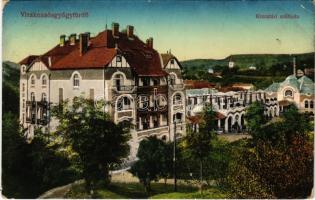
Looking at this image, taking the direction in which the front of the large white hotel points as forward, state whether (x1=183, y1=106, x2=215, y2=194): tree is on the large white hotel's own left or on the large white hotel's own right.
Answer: on the large white hotel's own left

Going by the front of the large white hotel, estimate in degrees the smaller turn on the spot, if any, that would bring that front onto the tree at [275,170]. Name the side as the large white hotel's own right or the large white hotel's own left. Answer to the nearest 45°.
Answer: approximately 45° to the large white hotel's own left

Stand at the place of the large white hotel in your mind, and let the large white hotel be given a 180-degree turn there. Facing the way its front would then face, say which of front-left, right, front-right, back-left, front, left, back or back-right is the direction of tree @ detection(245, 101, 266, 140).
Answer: back-right

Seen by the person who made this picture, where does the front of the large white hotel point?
facing the viewer and to the right of the viewer
